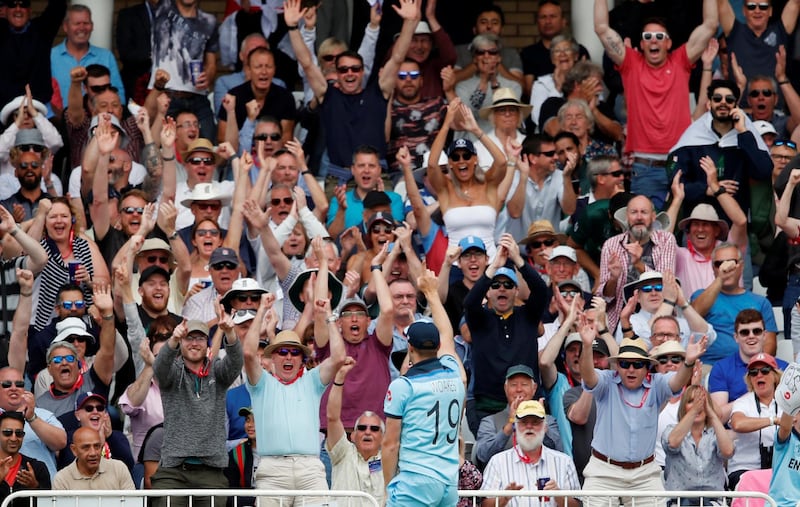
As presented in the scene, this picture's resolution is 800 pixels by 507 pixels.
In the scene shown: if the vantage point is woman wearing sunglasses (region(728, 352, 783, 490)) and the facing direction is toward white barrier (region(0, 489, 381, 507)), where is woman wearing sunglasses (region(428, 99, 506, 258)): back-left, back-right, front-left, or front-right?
front-right

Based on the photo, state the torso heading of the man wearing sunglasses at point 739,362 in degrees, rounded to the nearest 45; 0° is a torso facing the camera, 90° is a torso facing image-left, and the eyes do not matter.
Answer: approximately 0°

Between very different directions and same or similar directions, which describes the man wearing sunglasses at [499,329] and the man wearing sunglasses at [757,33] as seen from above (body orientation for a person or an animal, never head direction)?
same or similar directions

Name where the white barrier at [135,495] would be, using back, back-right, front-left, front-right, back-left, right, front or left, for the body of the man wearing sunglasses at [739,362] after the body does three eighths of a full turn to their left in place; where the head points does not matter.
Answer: back

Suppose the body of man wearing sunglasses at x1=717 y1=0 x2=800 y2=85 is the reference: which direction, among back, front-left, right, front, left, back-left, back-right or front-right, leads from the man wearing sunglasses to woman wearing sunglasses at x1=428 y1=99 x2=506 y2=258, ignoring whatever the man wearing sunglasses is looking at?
front-right

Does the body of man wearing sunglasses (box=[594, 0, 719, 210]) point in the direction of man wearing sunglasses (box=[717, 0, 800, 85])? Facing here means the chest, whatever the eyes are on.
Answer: no

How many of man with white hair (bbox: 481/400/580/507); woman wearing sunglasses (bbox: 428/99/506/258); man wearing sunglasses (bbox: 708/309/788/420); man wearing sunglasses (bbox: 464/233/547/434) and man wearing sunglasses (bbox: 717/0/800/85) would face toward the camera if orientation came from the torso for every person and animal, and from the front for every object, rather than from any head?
5

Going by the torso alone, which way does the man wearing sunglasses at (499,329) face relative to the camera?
toward the camera

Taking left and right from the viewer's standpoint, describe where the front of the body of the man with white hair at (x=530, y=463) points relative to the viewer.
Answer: facing the viewer

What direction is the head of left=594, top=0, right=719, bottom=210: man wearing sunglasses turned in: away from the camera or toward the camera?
toward the camera

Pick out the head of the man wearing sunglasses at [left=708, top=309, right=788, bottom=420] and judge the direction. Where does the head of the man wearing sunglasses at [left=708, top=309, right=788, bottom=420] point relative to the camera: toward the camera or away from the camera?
toward the camera
